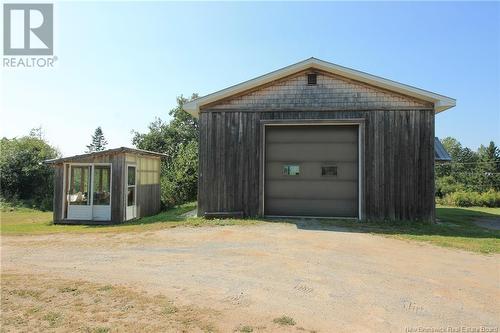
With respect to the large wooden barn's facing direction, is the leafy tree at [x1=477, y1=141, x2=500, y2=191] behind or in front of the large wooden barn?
behind

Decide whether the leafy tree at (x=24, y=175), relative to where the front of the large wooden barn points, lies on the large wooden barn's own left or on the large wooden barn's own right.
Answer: on the large wooden barn's own right

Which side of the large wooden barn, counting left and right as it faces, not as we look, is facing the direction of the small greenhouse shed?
right

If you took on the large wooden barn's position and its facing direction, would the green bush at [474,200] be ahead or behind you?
behind

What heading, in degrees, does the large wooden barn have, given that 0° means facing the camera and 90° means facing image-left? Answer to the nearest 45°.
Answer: approximately 0°

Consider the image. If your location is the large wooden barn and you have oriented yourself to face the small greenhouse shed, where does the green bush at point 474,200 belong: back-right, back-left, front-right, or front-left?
back-right
